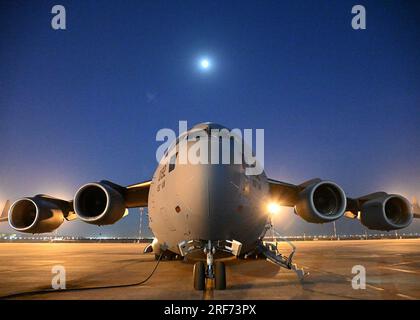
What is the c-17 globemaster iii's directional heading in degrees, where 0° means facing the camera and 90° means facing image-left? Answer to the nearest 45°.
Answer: approximately 0°
